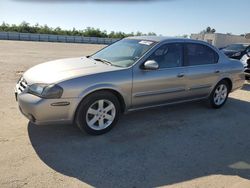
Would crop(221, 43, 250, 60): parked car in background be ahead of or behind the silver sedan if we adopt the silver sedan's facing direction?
behind

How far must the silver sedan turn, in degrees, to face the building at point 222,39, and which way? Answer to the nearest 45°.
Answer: approximately 135° to its right

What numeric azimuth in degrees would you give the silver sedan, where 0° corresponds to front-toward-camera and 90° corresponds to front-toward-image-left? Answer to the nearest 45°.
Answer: approximately 45°
